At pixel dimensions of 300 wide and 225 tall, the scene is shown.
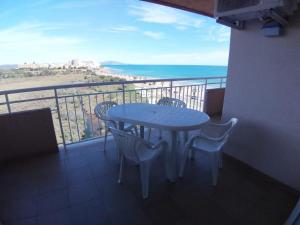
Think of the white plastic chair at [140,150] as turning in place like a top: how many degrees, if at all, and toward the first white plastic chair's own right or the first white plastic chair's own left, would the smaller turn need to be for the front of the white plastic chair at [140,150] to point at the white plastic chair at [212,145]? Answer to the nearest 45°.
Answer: approximately 45° to the first white plastic chair's own right

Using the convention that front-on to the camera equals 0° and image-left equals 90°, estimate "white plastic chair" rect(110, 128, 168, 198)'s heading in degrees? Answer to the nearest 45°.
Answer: approximately 225°

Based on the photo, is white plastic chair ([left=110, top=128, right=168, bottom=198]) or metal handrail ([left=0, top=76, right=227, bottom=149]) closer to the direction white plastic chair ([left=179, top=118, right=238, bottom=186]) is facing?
the white plastic chair

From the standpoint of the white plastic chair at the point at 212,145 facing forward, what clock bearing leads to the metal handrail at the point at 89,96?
The metal handrail is roughly at 2 o'clock from the white plastic chair.

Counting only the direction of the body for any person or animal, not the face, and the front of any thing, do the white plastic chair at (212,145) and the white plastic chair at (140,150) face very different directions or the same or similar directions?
very different directions
